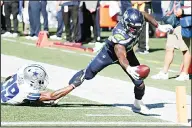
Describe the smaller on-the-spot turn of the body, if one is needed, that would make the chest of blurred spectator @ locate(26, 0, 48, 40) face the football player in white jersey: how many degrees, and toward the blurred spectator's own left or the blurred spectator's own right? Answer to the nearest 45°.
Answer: approximately 45° to the blurred spectator's own left

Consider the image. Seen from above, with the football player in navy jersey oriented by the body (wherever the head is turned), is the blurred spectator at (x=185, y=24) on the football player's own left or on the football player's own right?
on the football player's own left

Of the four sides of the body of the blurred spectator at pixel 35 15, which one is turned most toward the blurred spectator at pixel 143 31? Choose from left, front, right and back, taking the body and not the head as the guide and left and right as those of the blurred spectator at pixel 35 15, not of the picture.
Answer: left

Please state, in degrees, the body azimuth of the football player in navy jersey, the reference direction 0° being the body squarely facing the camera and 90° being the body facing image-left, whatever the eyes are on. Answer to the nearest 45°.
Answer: approximately 315°

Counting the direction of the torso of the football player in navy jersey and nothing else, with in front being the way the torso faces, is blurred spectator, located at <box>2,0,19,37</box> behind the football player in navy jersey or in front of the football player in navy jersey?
behind

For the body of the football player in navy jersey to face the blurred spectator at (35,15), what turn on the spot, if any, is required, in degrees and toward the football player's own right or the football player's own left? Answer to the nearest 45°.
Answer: approximately 135° to the football player's own left

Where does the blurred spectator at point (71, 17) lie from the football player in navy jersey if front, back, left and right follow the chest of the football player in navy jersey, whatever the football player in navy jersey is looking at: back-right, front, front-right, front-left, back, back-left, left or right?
back-left

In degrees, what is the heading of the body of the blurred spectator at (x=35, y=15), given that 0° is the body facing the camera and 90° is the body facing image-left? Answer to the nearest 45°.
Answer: approximately 45°

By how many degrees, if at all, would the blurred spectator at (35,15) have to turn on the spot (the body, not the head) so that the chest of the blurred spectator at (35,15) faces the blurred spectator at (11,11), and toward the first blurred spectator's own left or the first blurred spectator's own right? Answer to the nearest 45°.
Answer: approximately 90° to the first blurred spectator's own right

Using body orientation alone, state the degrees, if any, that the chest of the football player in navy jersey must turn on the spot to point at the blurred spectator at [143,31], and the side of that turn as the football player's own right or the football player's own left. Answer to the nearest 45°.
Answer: approximately 135° to the football player's own left

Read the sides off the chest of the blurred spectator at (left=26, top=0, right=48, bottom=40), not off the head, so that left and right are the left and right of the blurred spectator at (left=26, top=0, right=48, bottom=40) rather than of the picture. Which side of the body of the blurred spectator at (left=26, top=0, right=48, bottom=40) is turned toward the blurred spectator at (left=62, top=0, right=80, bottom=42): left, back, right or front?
left

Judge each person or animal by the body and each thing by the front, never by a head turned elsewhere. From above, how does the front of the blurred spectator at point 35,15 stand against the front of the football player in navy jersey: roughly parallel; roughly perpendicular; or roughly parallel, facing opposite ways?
roughly perpendicular
